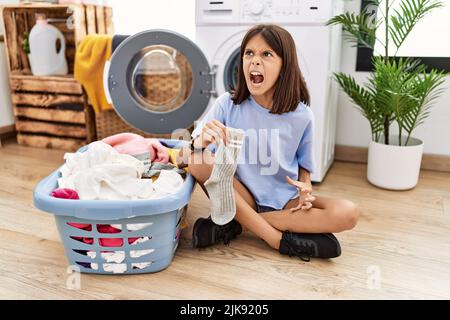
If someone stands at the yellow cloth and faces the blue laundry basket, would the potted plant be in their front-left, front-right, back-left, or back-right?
front-left

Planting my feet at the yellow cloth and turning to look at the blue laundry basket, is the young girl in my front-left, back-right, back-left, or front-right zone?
front-left

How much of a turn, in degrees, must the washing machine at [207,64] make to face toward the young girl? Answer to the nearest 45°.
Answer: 0° — it already faces them

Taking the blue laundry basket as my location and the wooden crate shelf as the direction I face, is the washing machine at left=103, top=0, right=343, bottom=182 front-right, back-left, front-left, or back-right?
front-right

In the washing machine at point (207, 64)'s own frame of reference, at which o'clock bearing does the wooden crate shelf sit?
The wooden crate shelf is roughly at 4 o'clock from the washing machine.

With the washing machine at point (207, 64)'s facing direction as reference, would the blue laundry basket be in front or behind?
in front

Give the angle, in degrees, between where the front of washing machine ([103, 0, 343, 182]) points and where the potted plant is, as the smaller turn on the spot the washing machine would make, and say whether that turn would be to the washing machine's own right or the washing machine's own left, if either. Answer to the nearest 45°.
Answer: approximately 90° to the washing machine's own left

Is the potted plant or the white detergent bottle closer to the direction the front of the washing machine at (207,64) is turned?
the potted plant

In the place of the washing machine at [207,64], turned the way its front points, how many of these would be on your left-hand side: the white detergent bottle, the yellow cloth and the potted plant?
1

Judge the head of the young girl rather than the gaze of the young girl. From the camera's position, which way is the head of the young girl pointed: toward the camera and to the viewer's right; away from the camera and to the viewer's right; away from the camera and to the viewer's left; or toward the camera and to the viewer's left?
toward the camera and to the viewer's left

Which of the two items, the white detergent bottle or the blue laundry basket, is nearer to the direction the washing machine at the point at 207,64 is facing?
the blue laundry basket

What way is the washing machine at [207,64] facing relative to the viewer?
toward the camera

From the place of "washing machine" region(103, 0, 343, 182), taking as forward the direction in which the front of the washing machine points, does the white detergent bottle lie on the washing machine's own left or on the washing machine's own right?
on the washing machine's own right

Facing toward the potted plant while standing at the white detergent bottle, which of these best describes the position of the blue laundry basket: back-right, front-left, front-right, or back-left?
front-right
